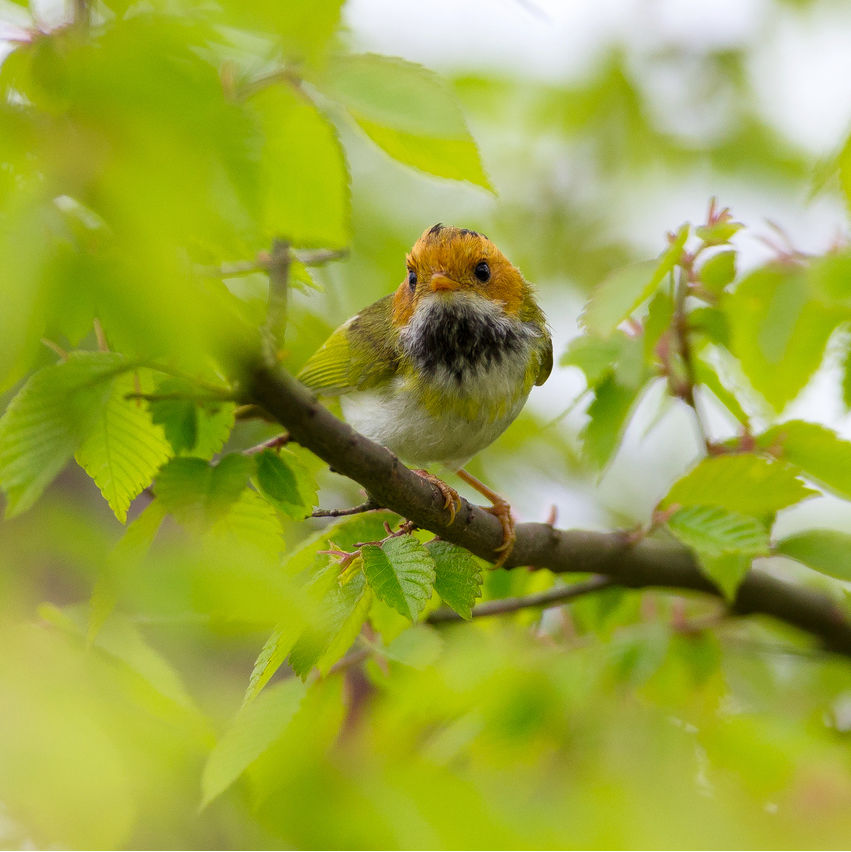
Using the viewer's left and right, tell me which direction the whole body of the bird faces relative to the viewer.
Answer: facing the viewer and to the right of the viewer

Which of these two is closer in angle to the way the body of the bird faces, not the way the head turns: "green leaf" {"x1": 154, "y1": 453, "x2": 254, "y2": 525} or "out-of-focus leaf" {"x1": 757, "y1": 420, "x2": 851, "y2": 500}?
the out-of-focus leaf

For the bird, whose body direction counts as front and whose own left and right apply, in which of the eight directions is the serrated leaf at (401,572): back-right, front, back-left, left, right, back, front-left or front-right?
front-right

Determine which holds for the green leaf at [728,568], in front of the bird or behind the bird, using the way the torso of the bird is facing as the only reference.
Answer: in front

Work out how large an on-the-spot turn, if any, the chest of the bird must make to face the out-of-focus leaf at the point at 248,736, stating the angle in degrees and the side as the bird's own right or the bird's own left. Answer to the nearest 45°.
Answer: approximately 45° to the bird's own right
